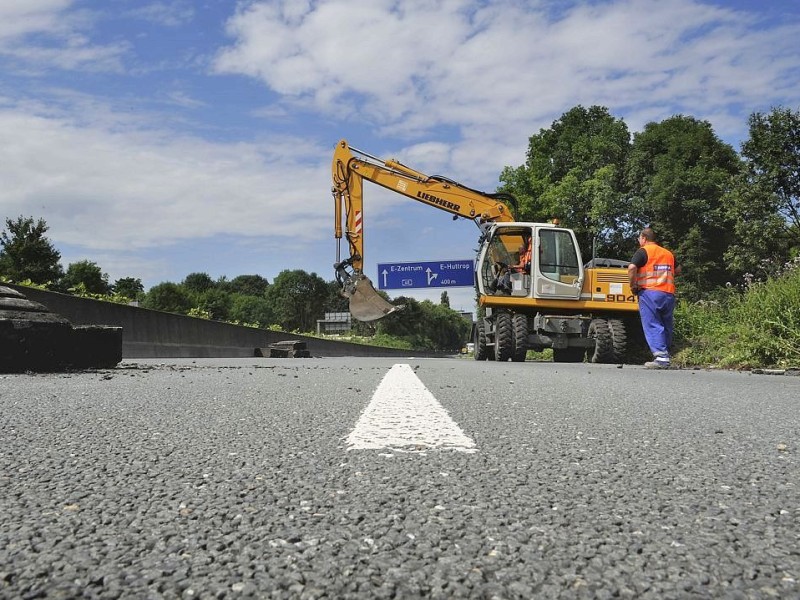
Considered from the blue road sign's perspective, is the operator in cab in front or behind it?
in front

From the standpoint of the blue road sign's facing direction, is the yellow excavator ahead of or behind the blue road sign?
ahead

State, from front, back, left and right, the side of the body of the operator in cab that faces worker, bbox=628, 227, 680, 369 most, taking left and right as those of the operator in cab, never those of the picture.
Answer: left

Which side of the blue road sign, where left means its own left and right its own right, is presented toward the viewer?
front

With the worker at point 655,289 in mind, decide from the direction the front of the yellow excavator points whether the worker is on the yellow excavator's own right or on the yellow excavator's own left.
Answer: on the yellow excavator's own left

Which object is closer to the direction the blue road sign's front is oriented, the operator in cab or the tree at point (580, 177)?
the operator in cab

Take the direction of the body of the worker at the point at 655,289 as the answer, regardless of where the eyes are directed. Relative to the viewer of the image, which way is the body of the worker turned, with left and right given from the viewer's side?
facing away from the viewer and to the left of the viewer
